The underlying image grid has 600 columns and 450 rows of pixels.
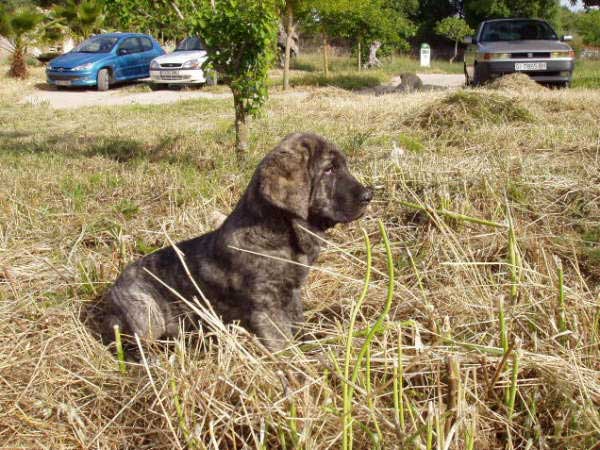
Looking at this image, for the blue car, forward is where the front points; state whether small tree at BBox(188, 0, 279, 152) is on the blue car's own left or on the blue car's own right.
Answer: on the blue car's own left

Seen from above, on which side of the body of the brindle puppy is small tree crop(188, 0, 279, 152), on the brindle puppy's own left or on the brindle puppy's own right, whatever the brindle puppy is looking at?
on the brindle puppy's own left

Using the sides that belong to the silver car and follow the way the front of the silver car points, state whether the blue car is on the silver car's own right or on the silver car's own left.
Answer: on the silver car's own right

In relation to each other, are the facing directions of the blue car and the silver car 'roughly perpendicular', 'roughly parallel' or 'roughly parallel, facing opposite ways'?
roughly parallel

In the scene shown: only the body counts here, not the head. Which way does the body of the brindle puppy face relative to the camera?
to the viewer's right

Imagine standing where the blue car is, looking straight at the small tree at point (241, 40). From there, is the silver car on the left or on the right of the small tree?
left

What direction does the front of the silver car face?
toward the camera

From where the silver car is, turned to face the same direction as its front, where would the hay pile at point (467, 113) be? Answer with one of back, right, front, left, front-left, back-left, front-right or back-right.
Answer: front

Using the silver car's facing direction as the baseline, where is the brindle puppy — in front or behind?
in front

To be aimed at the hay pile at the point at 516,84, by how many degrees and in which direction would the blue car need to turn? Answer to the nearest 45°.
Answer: approximately 90° to its left

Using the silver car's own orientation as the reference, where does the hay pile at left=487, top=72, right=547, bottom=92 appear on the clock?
The hay pile is roughly at 12 o'clock from the silver car.

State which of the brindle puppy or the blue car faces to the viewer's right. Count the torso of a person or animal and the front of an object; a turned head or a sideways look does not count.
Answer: the brindle puppy

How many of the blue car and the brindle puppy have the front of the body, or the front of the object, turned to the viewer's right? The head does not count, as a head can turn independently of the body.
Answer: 1

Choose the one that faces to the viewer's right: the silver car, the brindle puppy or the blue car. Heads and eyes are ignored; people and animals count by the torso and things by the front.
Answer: the brindle puppy

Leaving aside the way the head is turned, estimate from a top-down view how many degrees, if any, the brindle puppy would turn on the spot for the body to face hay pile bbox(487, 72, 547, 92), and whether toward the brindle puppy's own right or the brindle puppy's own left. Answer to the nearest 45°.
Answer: approximately 45° to the brindle puppy's own left
